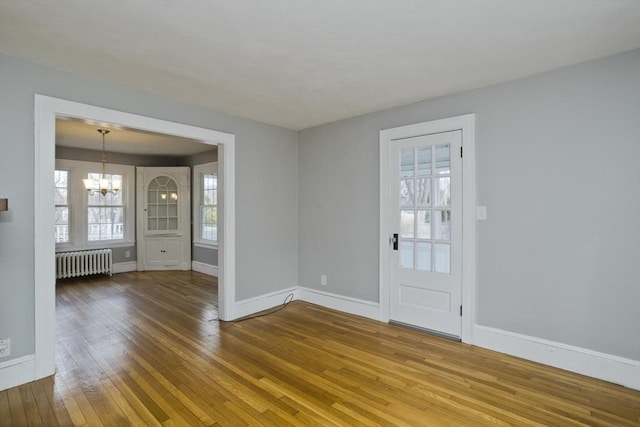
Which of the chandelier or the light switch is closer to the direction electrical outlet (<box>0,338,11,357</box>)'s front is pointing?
the light switch

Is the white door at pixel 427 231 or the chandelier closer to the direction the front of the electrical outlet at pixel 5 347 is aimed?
the white door

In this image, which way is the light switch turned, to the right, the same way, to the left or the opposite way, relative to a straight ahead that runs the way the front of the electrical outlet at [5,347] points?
to the right

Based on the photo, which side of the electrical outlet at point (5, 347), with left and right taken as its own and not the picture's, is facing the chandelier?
back

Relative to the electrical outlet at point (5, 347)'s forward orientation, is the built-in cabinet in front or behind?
behind

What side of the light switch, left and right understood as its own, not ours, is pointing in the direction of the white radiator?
right

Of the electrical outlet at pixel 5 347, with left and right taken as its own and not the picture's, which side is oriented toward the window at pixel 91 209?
back

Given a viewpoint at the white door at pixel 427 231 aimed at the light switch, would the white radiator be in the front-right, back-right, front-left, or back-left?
back-right

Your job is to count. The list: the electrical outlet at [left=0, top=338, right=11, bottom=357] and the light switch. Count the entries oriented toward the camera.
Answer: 2

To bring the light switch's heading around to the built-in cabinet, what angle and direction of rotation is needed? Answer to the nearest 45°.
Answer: approximately 90° to its right

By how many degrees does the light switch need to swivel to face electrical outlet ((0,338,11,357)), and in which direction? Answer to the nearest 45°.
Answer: approximately 45° to its right

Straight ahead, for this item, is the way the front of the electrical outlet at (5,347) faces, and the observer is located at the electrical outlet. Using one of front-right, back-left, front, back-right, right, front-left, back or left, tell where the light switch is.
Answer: front-left

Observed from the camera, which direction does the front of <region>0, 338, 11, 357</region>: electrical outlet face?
facing the viewer

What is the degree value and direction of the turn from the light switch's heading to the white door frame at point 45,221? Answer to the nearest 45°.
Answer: approximately 45° to its right

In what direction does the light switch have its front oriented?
toward the camera

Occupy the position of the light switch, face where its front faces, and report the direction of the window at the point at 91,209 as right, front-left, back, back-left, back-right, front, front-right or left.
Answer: right

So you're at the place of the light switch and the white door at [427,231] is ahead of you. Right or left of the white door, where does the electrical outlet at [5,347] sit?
left

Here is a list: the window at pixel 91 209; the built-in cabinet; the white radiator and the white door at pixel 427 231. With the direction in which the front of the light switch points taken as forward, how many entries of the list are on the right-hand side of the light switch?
4
